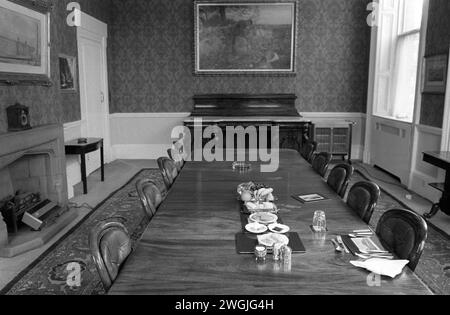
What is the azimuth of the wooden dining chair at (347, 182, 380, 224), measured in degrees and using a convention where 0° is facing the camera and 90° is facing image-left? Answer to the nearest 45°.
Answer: approximately 45°

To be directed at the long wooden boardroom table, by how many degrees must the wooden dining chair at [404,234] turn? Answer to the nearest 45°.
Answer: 0° — it already faces it

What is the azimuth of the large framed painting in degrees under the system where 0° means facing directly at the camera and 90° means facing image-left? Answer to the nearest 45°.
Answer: approximately 0°

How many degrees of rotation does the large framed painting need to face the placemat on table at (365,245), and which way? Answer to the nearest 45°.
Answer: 0° — it already faces it

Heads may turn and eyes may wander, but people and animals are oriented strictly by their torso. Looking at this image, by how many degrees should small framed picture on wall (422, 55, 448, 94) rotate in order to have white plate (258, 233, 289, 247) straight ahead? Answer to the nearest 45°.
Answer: approximately 45° to its left

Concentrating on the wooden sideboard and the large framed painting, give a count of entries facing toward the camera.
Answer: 2

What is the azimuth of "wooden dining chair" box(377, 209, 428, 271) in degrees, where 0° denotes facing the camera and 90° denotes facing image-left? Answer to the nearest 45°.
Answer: approximately 45°

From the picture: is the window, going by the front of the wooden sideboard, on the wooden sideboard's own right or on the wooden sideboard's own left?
on the wooden sideboard's own left

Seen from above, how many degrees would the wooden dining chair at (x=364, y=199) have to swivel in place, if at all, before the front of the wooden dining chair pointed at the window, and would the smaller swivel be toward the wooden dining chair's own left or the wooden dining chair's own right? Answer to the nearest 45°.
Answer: approximately 135° to the wooden dining chair's own right
